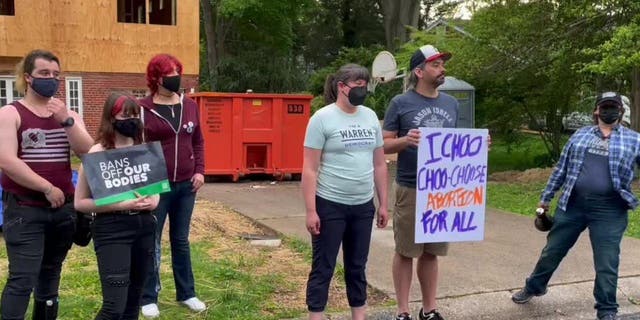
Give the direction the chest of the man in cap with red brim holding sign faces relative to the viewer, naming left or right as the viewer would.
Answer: facing the viewer and to the right of the viewer

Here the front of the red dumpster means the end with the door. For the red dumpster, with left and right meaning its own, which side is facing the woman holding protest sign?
front

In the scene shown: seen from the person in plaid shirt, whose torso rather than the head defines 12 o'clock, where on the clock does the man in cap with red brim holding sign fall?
The man in cap with red brim holding sign is roughly at 2 o'clock from the person in plaid shirt.

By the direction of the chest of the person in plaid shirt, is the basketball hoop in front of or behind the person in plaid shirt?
behind

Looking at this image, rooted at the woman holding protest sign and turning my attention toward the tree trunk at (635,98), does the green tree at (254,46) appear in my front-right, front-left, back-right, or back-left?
front-left

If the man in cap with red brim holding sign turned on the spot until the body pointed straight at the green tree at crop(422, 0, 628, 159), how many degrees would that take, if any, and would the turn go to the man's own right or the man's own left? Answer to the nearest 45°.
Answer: approximately 135° to the man's own left

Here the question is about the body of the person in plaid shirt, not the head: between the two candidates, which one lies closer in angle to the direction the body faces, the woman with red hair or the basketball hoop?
the woman with red hair

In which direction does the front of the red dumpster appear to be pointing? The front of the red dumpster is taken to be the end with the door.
toward the camera

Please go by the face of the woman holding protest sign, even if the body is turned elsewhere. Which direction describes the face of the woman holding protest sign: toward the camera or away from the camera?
toward the camera

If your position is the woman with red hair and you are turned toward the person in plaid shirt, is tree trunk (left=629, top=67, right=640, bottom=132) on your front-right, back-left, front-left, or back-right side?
front-left

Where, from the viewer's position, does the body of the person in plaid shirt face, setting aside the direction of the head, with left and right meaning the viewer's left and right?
facing the viewer

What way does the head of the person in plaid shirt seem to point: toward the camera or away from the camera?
toward the camera

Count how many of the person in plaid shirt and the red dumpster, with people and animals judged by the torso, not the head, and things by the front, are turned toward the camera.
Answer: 2

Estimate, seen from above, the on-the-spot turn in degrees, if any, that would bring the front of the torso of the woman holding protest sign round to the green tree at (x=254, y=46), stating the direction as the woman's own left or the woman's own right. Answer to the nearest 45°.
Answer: approximately 135° to the woman's own left
